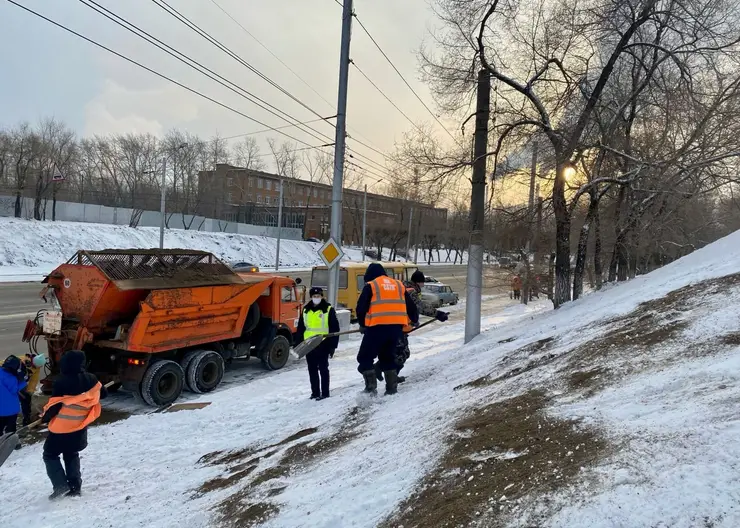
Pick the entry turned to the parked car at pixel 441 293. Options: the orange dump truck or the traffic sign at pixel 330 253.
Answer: the orange dump truck

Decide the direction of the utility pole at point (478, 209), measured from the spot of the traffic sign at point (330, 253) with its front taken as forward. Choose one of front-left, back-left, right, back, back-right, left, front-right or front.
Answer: front-left

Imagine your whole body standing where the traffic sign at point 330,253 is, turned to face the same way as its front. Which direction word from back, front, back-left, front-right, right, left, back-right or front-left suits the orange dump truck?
front-right

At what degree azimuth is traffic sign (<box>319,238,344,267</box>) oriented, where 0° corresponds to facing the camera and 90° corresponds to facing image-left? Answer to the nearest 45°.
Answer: approximately 0°

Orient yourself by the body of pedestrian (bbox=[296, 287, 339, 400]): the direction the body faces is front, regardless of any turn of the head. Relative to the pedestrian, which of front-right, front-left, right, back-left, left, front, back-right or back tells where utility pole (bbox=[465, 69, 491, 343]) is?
back-left

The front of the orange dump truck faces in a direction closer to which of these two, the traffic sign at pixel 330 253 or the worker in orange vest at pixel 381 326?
the traffic sign

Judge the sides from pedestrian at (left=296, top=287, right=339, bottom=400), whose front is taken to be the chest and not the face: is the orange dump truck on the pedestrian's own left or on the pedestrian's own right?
on the pedestrian's own right

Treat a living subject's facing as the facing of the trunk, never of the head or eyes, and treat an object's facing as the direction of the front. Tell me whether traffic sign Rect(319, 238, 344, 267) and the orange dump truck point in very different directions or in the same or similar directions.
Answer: very different directions

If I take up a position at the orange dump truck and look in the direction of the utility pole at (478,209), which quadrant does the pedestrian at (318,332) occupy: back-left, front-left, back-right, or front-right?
front-right

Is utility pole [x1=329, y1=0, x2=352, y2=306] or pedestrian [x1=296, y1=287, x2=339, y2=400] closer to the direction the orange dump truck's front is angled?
the utility pole

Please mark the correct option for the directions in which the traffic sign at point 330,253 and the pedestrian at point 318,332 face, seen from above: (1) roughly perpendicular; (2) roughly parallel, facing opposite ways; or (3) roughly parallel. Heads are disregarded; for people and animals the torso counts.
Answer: roughly parallel

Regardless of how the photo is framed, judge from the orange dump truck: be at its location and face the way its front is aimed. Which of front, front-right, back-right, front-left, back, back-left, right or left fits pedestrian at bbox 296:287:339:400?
right

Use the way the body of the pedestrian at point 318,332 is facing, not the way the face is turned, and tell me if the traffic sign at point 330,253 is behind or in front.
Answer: behind

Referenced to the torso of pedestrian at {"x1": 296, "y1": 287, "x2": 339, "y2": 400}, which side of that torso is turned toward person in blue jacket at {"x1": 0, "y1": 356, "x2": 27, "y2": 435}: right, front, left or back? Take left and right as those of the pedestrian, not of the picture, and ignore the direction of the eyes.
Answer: right

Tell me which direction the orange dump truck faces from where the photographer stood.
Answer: facing away from the viewer and to the right of the viewer

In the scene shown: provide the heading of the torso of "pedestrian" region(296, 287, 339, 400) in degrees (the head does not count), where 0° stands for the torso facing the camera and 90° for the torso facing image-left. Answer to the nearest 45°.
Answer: approximately 0°

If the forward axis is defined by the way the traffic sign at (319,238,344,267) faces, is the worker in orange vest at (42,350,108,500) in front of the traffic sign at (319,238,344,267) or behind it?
in front

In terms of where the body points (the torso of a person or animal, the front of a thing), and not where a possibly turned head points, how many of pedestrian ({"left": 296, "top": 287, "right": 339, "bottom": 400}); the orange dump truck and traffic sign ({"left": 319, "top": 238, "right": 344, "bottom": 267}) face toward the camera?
2

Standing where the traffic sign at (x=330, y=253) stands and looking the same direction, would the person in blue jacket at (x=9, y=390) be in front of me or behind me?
in front
